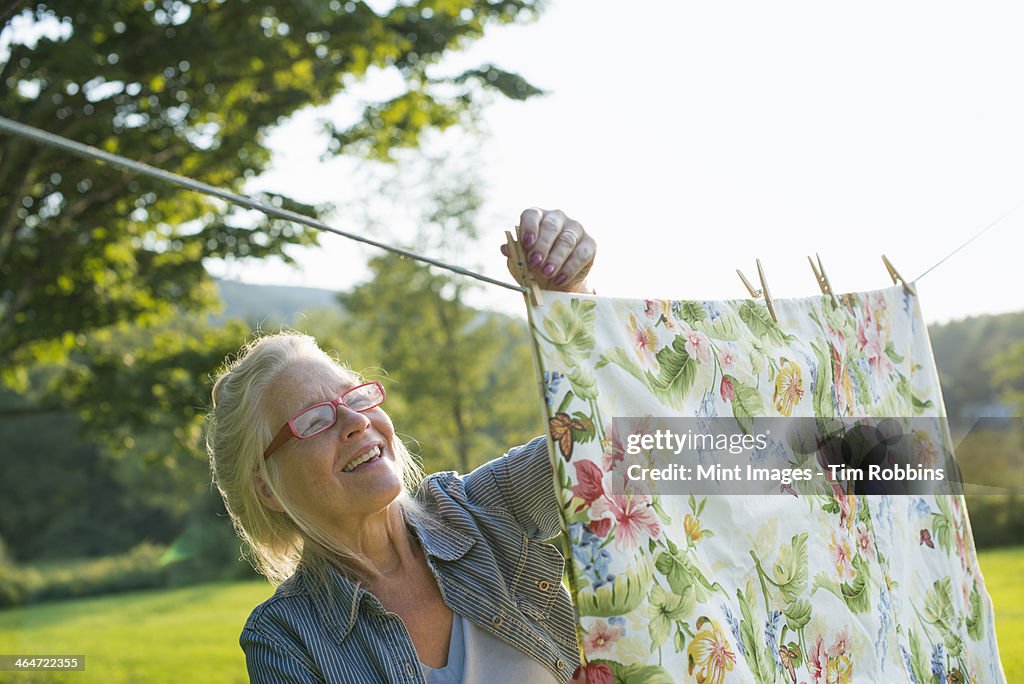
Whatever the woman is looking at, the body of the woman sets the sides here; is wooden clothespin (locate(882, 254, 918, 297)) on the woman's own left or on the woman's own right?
on the woman's own left

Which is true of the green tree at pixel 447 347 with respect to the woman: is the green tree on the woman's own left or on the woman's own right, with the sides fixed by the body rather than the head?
on the woman's own left

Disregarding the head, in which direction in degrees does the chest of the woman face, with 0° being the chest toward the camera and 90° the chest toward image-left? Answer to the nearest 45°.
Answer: approximately 315°

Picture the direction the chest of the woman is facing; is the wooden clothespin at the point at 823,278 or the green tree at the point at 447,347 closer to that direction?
the wooden clothespin

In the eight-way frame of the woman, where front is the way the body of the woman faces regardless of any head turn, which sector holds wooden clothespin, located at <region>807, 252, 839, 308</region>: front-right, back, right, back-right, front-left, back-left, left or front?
front-left

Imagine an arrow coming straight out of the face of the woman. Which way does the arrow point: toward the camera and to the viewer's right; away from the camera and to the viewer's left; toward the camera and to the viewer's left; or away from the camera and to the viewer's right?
toward the camera and to the viewer's right
